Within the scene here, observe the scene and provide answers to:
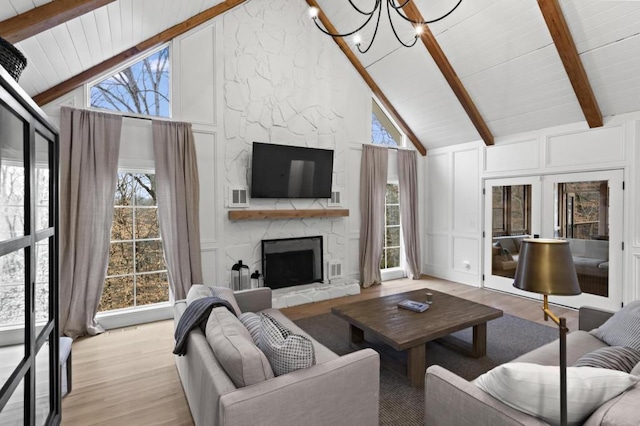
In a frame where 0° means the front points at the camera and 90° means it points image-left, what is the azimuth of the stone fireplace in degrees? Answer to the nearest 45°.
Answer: approximately 315°

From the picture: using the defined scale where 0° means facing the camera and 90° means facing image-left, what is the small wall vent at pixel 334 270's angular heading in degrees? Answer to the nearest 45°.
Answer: approximately 315°

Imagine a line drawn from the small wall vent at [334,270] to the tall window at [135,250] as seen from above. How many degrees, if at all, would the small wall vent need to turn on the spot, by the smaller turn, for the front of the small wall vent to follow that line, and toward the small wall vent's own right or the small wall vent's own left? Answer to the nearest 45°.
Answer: approximately 90° to the small wall vent's own right

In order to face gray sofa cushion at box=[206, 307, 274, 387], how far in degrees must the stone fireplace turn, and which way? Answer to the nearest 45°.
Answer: approximately 45° to its right

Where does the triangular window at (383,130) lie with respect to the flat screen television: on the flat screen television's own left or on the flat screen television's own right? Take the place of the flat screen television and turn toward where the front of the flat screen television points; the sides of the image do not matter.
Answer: on the flat screen television's own left

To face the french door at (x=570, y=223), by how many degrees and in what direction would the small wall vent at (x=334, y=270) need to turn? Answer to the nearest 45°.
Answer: approximately 45° to its left

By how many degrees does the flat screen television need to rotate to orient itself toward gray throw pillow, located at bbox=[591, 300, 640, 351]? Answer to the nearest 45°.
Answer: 0° — it already faces it

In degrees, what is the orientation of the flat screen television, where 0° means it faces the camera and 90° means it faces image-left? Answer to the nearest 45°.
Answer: approximately 315°
